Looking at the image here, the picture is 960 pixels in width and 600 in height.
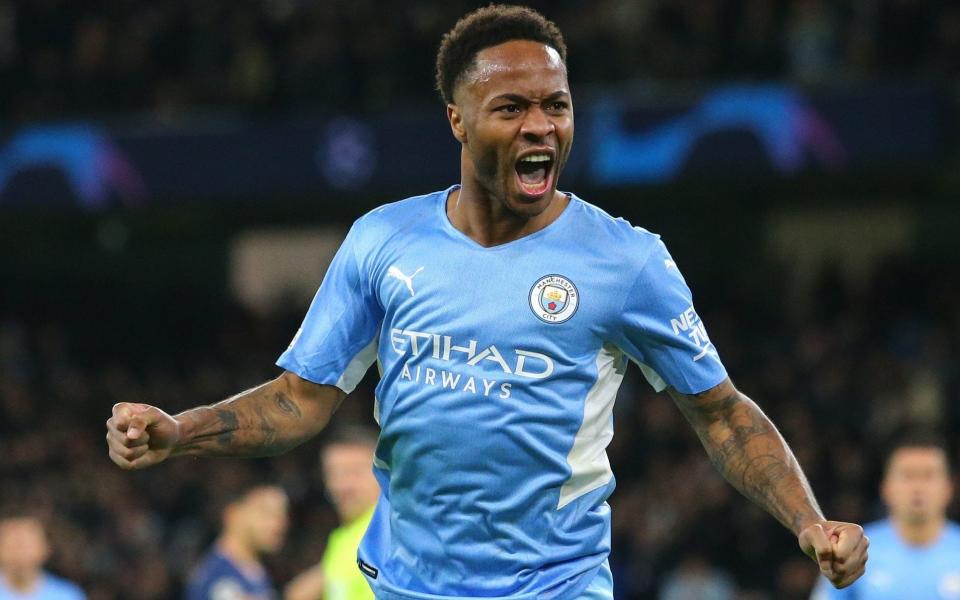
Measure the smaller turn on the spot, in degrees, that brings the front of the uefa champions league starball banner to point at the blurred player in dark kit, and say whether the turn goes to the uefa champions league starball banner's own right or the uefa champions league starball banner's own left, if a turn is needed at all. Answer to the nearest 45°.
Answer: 0° — it already faces them

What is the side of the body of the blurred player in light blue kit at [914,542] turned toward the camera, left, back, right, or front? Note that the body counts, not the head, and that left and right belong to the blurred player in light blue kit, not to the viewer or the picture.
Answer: front

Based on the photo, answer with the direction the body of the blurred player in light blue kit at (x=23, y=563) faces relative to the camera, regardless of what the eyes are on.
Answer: toward the camera

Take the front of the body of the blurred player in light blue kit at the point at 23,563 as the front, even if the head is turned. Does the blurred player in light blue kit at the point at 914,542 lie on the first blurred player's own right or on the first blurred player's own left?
on the first blurred player's own left

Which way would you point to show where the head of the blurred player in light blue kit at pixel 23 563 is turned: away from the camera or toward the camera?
toward the camera

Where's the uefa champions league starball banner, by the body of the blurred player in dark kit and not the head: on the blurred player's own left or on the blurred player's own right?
on the blurred player's own left

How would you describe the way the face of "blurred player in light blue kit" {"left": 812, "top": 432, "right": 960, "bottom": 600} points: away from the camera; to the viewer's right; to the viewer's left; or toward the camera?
toward the camera
